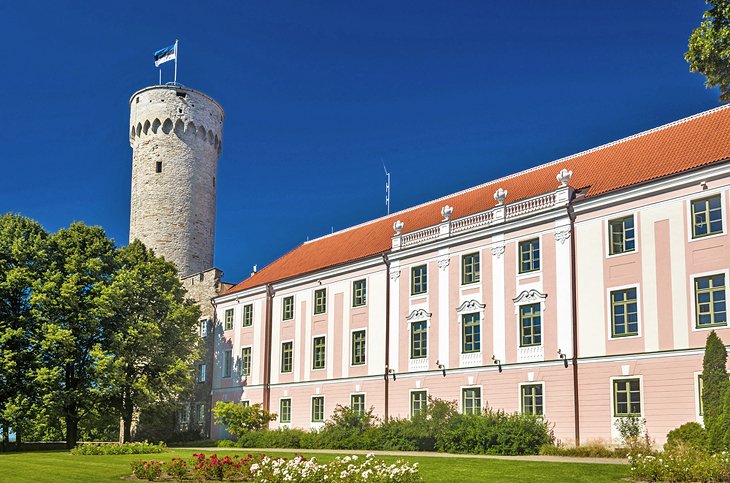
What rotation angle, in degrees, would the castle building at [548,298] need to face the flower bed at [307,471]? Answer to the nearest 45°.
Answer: approximately 45° to its left

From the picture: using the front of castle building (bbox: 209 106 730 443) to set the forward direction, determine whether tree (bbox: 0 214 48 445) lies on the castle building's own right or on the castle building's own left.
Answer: on the castle building's own right

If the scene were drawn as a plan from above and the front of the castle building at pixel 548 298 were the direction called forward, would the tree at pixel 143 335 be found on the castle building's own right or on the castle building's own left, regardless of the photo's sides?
on the castle building's own right

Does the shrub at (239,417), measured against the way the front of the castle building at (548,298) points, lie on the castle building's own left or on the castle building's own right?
on the castle building's own right

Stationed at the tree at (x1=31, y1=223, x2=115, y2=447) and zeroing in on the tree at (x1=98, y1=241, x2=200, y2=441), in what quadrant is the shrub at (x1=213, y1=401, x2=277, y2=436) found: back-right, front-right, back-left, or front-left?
front-right

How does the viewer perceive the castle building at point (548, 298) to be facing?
facing the viewer and to the left of the viewer

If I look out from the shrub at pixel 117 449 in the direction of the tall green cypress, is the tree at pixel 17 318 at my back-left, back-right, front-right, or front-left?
back-left
